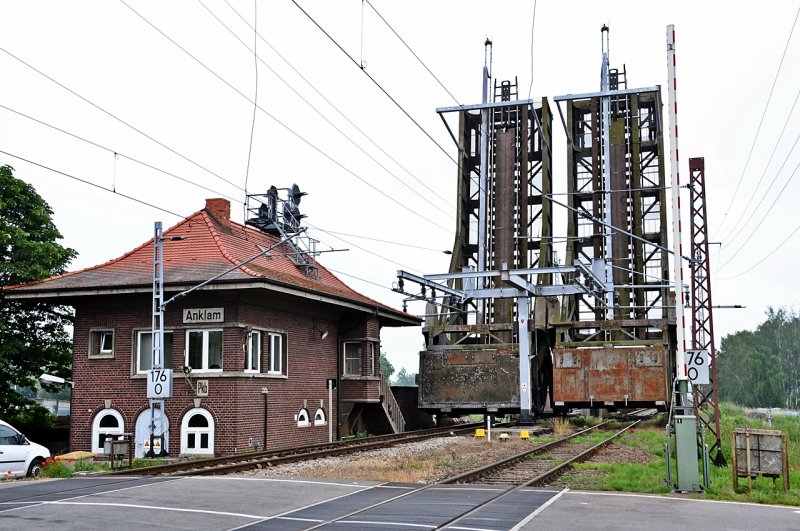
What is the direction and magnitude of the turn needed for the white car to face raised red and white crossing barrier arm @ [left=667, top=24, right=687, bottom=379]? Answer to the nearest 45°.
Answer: approximately 45° to its right

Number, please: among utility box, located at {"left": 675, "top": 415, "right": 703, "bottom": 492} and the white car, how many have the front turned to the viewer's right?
1

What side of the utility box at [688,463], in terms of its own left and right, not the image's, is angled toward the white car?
right

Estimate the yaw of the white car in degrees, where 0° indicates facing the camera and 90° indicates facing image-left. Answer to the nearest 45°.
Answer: approximately 270°

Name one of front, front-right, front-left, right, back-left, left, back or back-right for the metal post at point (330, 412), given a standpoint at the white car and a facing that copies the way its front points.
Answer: front-left

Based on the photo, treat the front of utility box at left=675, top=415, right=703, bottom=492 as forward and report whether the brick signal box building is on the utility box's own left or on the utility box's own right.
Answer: on the utility box's own right

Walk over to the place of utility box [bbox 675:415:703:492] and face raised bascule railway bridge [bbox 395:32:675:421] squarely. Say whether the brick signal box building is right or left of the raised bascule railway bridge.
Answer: left

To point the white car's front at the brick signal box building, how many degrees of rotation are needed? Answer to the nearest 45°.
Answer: approximately 45° to its left

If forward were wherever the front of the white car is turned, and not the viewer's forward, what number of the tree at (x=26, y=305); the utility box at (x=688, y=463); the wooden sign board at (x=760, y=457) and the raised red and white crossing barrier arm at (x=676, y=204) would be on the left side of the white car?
1
